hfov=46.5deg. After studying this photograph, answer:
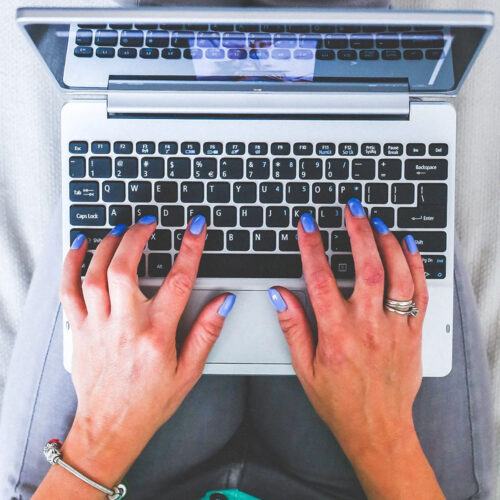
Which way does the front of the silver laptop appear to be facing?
toward the camera
